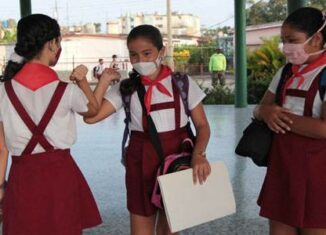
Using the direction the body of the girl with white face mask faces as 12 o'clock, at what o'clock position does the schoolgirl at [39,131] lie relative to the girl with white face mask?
The schoolgirl is roughly at 2 o'clock from the girl with white face mask.

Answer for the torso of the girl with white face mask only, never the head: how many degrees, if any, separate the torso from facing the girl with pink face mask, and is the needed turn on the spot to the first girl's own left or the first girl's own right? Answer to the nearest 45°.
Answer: approximately 45° to the first girl's own left

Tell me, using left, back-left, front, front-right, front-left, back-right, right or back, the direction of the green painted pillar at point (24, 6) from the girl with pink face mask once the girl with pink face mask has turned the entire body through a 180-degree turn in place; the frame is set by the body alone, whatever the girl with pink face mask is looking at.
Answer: left

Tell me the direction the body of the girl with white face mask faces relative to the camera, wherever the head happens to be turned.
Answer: toward the camera

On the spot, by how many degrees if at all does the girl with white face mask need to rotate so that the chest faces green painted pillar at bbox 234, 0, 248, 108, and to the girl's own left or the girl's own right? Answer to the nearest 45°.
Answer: approximately 180°

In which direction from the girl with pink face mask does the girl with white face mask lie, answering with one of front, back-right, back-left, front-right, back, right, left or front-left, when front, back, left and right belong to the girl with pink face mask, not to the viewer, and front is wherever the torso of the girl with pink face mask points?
front-right

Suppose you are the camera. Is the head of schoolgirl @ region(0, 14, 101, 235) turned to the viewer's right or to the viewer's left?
to the viewer's right

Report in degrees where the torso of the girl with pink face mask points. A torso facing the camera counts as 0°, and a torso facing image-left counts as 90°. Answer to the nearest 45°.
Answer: approximately 45°

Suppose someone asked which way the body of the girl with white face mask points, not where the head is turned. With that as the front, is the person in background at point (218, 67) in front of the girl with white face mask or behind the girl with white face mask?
behind

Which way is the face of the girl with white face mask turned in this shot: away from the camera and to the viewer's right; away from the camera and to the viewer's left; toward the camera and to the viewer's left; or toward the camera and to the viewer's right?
toward the camera and to the viewer's left
